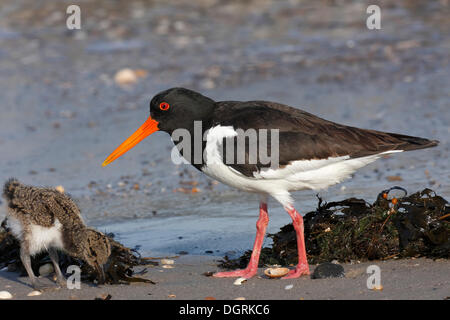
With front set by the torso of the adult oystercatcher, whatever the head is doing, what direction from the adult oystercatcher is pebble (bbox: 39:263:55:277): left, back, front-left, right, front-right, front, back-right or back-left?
front

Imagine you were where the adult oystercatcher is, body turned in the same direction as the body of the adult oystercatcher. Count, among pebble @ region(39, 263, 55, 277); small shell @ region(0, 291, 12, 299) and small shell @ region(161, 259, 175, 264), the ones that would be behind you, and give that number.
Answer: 0

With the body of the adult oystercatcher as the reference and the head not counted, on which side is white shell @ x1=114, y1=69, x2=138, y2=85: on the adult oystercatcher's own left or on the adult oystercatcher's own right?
on the adult oystercatcher's own right

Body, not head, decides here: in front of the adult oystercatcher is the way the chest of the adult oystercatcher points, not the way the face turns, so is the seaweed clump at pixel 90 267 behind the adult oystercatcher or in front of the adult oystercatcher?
in front

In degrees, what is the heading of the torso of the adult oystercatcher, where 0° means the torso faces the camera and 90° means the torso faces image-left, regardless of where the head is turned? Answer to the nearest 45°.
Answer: approximately 90°

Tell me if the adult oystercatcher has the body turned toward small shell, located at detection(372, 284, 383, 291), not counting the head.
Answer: no

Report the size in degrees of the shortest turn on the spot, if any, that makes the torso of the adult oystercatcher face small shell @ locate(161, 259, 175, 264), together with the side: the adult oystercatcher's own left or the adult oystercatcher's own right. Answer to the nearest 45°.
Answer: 0° — it already faces it

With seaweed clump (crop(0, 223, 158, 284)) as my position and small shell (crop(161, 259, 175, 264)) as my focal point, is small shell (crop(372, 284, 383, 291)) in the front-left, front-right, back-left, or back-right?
front-right

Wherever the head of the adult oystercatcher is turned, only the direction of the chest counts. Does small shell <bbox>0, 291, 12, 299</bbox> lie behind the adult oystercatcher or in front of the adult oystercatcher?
in front
